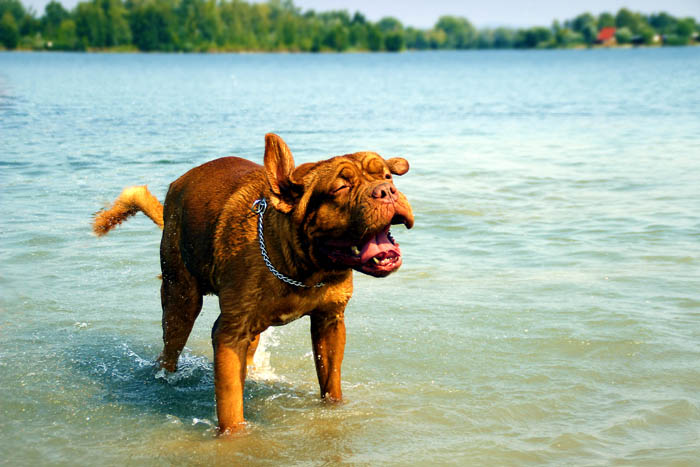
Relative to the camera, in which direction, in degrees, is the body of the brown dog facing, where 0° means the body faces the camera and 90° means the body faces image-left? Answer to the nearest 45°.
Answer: approximately 315°
